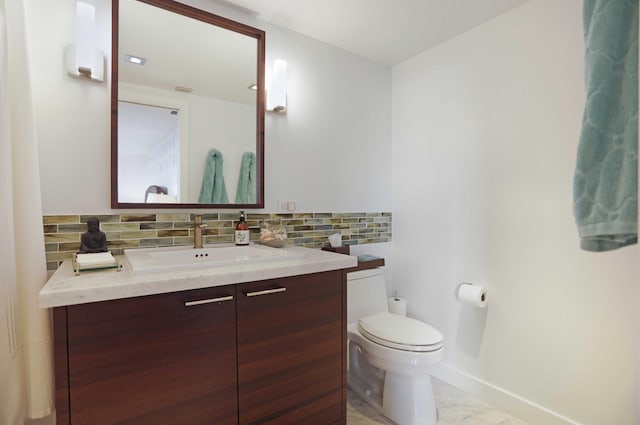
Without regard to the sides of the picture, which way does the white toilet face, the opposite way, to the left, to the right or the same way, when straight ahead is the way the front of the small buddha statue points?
the same way

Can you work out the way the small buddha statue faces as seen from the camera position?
facing the viewer

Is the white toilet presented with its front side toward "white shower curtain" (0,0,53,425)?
no

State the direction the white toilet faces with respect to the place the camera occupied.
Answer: facing the viewer and to the right of the viewer

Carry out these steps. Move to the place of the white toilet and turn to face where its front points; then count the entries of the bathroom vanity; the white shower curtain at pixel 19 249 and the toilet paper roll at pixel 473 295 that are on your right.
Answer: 2

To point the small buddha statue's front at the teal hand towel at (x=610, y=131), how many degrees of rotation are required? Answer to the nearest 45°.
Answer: approximately 45° to its left

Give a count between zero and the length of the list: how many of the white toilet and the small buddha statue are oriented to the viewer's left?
0

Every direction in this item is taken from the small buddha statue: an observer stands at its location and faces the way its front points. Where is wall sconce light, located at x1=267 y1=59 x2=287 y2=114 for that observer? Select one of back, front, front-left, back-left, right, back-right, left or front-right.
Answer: left

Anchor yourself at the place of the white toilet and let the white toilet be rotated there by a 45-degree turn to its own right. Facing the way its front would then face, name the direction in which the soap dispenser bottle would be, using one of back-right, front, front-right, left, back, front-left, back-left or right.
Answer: right

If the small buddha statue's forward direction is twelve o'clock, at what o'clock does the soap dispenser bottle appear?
The soap dispenser bottle is roughly at 9 o'clock from the small buddha statue.

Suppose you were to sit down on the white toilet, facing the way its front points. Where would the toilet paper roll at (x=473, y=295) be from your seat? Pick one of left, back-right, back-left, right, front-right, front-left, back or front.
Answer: left

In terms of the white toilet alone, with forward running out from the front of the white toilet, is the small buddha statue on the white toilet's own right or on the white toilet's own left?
on the white toilet's own right

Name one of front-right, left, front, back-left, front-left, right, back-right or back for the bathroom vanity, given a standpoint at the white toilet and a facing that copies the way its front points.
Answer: right
